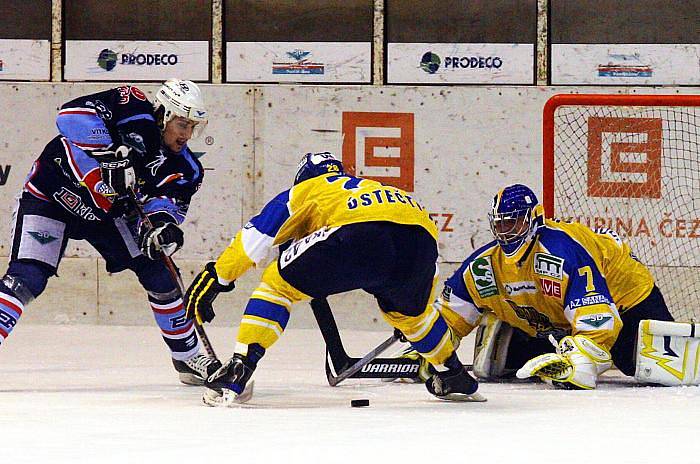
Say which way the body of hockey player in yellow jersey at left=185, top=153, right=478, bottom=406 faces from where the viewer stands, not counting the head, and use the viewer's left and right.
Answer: facing away from the viewer and to the left of the viewer

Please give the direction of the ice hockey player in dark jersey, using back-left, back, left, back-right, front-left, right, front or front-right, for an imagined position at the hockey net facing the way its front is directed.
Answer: front-right

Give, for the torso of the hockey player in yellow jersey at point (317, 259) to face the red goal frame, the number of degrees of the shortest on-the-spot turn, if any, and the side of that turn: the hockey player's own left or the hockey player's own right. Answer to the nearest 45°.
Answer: approximately 90° to the hockey player's own right

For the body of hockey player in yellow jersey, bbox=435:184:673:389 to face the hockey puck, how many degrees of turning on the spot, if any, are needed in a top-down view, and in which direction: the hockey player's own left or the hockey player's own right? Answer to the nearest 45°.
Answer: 0° — they already face it

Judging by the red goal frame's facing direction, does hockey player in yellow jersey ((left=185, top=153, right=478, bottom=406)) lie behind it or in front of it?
in front

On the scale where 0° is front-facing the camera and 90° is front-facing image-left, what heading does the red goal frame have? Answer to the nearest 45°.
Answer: approximately 0°

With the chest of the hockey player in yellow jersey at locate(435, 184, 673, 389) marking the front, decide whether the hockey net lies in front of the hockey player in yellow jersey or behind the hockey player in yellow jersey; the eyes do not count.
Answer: behind

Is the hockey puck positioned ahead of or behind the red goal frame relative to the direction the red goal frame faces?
ahead
